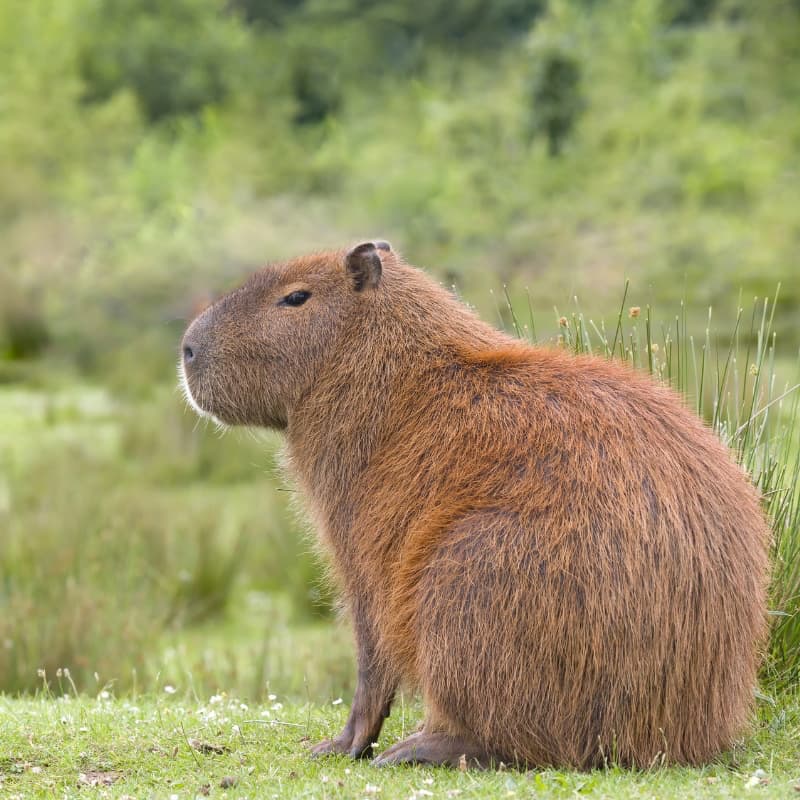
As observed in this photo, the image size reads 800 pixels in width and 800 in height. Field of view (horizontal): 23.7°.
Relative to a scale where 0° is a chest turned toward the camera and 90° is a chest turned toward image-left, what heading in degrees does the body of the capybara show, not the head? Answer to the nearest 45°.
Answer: approximately 90°
